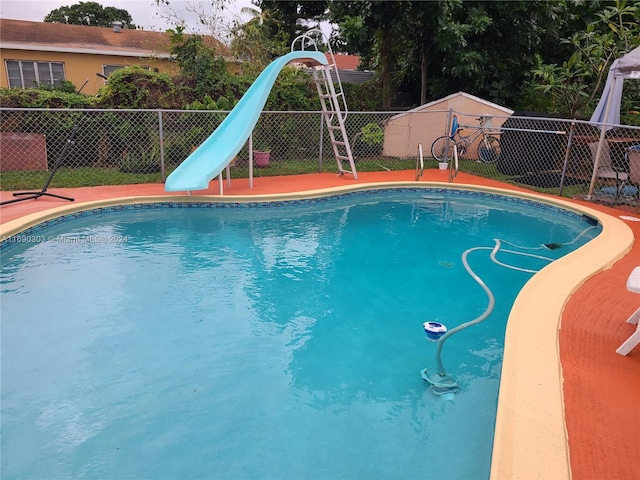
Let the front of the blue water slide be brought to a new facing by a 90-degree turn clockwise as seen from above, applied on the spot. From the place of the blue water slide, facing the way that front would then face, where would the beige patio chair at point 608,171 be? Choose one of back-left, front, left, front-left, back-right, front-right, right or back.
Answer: back-right

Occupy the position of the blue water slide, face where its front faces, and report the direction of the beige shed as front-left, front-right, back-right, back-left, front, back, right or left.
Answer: back

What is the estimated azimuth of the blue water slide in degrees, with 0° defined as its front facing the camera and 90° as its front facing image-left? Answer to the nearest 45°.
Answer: approximately 45°

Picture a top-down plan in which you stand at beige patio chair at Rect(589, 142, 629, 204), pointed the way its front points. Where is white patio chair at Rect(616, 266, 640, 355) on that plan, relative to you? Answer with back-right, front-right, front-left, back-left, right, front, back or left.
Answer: front-right
